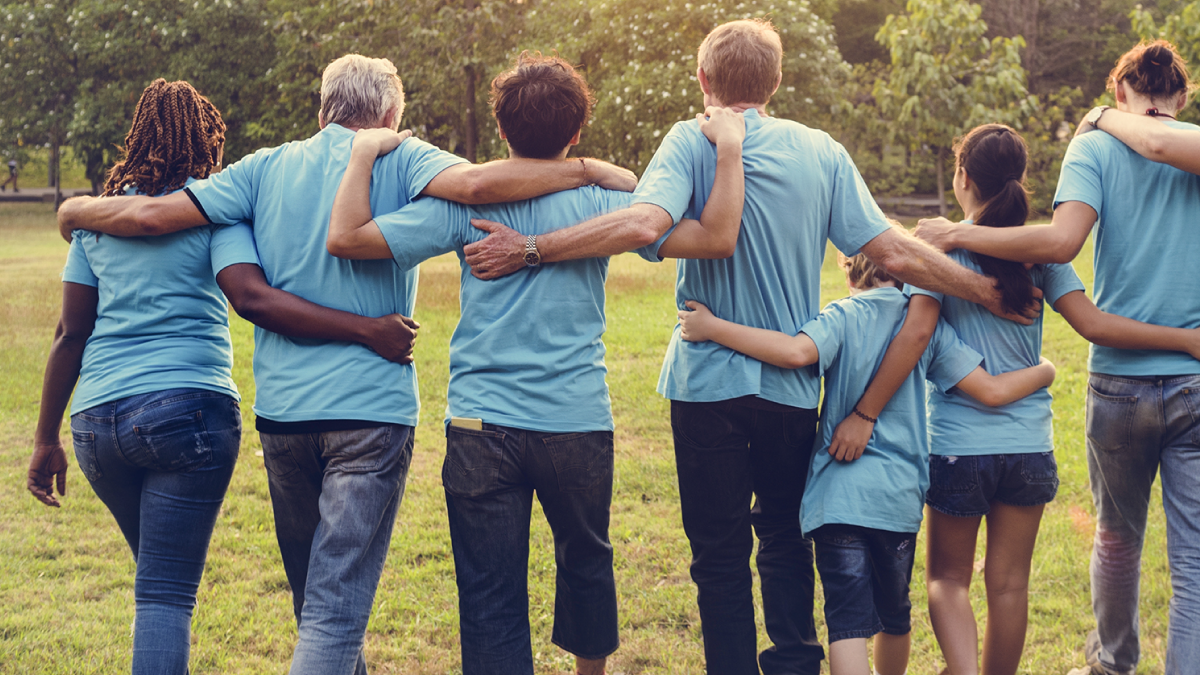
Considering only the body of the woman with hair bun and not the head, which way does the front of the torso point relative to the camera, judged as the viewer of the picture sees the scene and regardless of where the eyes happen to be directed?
away from the camera

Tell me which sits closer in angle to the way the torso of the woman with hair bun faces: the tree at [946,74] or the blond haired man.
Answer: the tree

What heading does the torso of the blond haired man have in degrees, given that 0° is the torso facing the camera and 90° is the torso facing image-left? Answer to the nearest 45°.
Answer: approximately 180°

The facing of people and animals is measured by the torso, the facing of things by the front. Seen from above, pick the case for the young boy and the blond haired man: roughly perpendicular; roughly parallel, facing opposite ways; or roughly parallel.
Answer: roughly parallel

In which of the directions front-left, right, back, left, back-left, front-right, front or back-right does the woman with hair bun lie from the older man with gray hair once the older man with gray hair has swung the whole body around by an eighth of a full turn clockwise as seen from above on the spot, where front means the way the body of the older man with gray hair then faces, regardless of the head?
front-right

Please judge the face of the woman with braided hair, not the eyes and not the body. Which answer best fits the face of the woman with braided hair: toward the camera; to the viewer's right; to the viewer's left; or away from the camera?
away from the camera

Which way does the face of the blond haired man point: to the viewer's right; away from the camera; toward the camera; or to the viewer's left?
away from the camera

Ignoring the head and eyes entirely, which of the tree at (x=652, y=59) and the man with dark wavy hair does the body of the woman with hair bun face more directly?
the tree

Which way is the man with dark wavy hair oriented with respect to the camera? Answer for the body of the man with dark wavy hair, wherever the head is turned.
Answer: away from the camera

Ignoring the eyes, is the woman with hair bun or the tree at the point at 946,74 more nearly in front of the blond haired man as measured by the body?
the tree

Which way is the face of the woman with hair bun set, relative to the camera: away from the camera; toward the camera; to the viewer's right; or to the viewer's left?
away from the camera

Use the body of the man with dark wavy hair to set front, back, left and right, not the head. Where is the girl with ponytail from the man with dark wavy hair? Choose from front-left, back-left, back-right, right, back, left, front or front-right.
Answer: right

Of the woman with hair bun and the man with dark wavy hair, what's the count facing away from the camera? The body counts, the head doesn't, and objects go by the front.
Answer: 2

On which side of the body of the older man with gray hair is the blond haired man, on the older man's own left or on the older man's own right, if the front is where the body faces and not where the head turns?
on the older man's own right

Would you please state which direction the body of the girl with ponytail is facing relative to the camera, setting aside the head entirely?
away from the camera

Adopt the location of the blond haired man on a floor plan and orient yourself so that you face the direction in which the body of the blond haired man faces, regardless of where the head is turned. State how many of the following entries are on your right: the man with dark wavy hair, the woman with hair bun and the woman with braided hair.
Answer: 1

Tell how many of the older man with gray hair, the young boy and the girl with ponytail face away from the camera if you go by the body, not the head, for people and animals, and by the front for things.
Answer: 3

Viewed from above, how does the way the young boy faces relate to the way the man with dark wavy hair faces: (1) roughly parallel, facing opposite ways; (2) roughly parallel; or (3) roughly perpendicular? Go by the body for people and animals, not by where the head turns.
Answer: roughly parallel

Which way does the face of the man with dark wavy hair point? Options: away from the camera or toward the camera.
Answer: away from the camera
